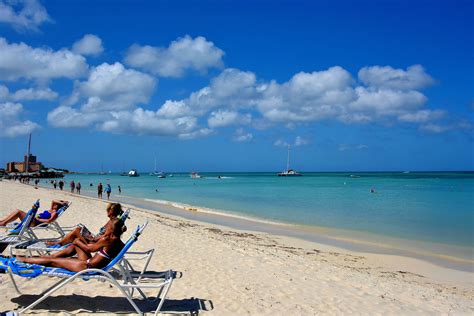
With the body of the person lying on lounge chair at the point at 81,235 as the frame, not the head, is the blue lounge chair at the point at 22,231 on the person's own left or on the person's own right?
on the person's own right

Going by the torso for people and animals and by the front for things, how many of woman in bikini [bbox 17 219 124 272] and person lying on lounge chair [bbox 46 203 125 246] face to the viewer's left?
2

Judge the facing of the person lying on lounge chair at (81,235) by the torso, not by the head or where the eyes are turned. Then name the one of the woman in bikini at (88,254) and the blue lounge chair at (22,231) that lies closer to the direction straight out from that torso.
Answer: the blue lounge chair

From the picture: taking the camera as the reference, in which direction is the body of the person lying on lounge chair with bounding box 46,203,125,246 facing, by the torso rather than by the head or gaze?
to the viewer's left

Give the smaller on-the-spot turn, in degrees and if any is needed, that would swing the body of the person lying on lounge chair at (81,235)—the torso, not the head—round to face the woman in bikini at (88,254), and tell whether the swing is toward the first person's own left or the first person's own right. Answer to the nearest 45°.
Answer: approximately 90° to the first person's own left

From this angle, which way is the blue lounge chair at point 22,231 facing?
to the viewer's left

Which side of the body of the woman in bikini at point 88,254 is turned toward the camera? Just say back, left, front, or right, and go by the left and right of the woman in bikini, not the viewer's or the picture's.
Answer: left

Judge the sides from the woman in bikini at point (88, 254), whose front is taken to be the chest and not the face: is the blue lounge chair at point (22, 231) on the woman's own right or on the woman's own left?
on the woman's own right

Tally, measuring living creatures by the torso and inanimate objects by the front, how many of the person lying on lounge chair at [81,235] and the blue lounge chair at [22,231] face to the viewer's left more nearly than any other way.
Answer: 2

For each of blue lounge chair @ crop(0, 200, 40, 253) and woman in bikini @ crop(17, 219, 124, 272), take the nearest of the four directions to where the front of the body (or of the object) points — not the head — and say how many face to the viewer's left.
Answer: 2

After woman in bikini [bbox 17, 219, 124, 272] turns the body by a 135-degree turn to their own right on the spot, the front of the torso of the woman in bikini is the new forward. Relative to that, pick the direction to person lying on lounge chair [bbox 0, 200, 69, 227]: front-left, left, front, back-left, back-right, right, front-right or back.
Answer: front-left
